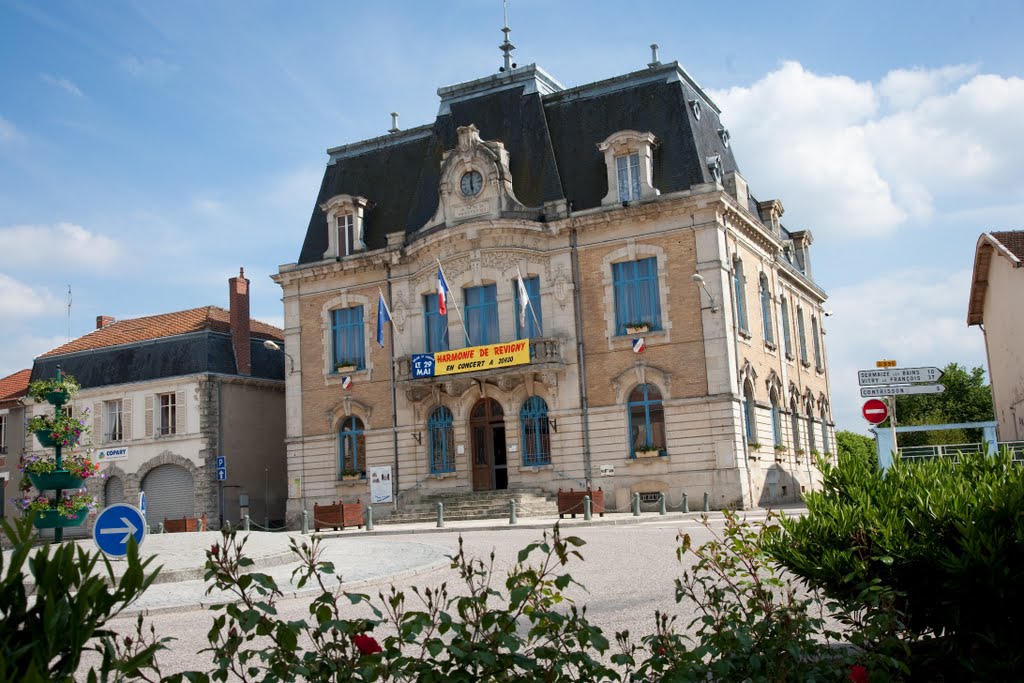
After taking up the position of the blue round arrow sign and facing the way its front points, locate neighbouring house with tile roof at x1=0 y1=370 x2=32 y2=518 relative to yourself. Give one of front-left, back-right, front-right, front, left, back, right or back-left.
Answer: back

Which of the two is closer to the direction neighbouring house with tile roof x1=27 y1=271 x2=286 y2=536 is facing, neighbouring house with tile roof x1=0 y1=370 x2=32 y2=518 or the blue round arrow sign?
the blue round arrow sign

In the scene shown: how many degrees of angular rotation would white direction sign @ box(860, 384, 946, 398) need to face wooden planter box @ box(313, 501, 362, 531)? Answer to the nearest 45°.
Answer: approximately 135° to its right

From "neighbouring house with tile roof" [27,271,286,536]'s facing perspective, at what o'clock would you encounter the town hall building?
The town hall building is roughly at 9 o'clock from the neighbouring house with tile roof.

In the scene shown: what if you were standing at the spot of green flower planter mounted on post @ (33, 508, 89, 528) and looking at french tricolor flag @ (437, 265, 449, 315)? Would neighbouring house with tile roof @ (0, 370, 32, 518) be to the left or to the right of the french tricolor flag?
left

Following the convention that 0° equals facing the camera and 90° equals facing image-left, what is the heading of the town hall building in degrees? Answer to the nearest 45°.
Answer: approximately 45°

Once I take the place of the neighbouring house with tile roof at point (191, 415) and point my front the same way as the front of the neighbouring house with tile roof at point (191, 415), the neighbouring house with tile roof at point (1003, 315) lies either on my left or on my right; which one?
on my left

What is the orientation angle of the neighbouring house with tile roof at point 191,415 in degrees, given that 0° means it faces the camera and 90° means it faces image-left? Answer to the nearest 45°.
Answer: approximately 45°

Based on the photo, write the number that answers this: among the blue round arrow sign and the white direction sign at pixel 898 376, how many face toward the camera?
2

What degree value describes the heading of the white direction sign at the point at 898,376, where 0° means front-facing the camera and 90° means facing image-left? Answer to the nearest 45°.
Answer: approximately 0°
